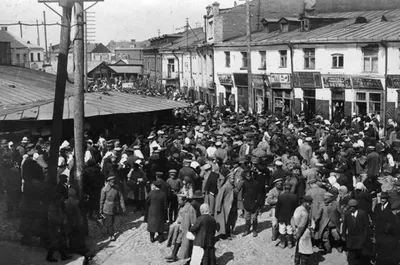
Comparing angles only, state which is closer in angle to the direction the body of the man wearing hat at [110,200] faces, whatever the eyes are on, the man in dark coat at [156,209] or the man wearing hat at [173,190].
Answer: the man in dark coat

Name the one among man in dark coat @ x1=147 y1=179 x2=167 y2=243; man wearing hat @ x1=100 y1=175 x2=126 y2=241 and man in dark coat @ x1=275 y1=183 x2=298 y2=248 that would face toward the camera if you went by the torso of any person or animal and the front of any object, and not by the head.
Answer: the man wearing hat

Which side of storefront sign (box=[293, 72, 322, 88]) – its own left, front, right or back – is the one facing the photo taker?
front

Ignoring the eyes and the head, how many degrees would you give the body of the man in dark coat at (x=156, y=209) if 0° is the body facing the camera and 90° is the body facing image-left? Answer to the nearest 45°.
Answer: approximately 180°

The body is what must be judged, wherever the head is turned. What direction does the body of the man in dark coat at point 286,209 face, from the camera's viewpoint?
away from the camera

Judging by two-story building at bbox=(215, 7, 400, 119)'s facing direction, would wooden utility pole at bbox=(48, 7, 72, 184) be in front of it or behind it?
in front

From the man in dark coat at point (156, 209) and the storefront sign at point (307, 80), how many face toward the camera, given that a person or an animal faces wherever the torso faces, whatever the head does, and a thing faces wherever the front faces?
1

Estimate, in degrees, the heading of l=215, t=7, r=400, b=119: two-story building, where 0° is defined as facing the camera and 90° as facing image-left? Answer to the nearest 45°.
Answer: approximately 45°

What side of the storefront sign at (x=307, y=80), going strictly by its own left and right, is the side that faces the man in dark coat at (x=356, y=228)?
front

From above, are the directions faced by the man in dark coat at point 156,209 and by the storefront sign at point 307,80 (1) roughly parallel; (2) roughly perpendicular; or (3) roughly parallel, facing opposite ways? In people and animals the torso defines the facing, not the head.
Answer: roughly parallel, facing opposite ways

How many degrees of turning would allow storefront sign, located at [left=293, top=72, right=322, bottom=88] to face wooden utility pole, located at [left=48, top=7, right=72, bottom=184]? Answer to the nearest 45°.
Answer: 0° — it already faces it
